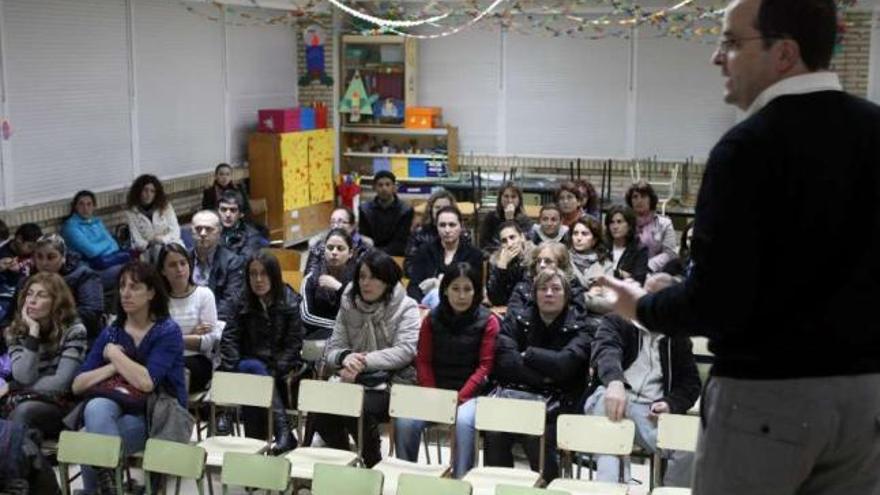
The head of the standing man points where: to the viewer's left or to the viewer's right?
to the viewer's left

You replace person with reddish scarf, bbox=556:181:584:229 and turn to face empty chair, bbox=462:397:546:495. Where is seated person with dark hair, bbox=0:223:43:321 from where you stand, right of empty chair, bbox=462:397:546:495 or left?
right

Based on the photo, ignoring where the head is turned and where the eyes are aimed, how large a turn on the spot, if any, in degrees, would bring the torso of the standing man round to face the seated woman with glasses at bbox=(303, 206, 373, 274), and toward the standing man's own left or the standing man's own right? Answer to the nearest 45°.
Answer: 0° — they already face them

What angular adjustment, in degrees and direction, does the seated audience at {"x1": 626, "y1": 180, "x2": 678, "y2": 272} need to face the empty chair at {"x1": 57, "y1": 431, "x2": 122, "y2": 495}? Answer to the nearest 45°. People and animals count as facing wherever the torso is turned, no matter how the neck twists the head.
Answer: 0° — they already face it

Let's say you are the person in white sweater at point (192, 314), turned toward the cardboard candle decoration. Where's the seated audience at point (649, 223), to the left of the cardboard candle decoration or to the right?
right

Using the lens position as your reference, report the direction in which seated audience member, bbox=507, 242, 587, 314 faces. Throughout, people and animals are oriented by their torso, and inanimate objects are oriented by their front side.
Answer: facing the viewer

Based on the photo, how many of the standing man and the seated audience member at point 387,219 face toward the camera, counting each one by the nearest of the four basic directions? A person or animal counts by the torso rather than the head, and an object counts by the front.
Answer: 1

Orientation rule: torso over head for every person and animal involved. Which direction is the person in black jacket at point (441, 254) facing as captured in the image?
toward the camera

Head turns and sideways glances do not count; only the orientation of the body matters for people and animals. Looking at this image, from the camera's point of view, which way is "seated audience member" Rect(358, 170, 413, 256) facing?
toward the camera

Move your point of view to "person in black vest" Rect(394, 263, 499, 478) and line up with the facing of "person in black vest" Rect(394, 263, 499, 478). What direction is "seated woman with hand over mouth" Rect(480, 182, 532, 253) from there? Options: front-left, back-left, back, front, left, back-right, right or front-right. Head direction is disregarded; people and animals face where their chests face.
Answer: back

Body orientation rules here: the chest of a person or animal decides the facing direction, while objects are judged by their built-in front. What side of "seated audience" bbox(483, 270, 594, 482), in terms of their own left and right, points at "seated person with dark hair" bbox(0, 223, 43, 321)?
right

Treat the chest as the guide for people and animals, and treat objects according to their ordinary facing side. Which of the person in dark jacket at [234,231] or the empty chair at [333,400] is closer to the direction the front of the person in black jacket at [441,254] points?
the empty chair

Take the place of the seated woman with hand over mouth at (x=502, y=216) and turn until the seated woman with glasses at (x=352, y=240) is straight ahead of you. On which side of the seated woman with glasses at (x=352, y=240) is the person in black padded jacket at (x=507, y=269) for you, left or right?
left

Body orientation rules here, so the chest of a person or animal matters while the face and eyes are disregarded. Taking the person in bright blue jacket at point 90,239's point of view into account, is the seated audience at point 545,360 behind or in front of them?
in front

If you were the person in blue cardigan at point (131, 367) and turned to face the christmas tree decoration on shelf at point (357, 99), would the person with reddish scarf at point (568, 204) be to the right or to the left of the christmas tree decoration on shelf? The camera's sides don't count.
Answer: right
